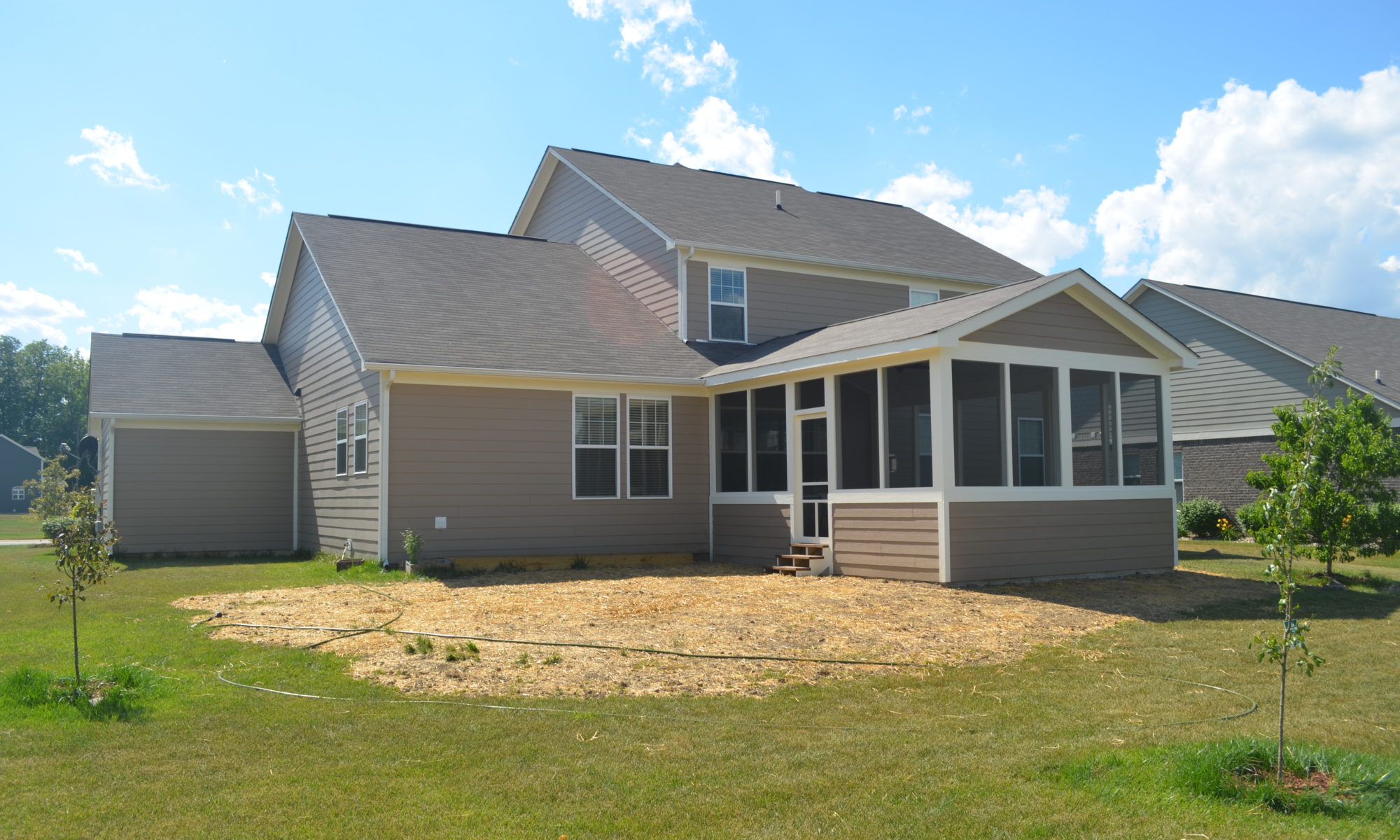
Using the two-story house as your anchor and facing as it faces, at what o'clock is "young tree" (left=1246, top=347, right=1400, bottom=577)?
The young tree is roughly at 5 o'clock from the two-story house.

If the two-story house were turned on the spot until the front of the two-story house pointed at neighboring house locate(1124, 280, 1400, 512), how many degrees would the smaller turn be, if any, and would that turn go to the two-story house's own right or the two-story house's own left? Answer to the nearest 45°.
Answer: approximately 90° to the two-story house's own right

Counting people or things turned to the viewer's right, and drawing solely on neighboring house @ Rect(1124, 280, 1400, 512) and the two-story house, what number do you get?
0

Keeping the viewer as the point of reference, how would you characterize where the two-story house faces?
facing away from the viewer and to the left of the viewer

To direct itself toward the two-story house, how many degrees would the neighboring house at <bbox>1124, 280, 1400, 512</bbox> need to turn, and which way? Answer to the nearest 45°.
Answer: approximately 90° to its left

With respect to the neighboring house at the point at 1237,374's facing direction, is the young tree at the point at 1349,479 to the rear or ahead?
to the rear

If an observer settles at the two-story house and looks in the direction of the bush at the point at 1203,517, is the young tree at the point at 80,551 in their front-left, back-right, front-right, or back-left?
back-right

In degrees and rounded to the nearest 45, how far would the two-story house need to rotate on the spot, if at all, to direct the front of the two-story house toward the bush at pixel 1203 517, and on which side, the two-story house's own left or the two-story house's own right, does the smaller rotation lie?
approximately 90° to the two-story house's own right
